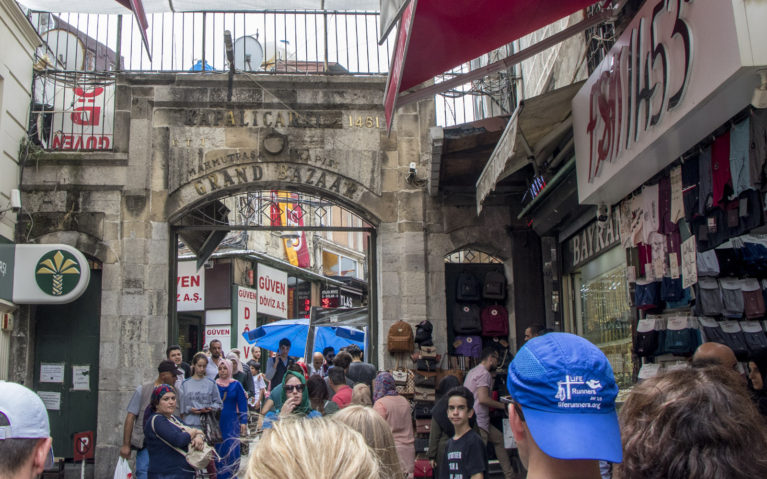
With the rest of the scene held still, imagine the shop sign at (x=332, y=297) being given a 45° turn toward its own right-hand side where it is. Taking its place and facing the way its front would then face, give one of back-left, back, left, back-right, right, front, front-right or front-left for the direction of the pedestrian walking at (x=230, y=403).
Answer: front-left

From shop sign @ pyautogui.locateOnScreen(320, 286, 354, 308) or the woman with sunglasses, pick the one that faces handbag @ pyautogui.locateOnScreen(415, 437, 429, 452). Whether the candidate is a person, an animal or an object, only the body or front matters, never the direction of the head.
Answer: the shop sign

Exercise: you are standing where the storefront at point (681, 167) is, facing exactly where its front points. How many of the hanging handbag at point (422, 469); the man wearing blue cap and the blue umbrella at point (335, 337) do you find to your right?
2

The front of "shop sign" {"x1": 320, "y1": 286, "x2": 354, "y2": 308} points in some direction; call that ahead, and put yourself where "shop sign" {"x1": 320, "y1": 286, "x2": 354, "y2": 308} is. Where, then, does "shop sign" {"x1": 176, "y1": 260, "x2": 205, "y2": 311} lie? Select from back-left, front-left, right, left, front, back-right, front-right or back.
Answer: front-right

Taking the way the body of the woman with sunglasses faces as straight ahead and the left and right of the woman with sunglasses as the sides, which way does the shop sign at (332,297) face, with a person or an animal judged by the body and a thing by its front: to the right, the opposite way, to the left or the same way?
the same way

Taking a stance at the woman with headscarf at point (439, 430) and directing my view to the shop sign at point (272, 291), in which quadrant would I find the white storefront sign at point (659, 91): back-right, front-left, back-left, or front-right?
back-right

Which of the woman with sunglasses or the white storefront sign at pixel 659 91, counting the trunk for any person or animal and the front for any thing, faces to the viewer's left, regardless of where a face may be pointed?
the white storefront sign

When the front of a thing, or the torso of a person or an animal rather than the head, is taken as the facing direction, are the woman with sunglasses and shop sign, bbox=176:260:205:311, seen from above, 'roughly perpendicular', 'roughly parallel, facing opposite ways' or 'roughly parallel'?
roughly parallel

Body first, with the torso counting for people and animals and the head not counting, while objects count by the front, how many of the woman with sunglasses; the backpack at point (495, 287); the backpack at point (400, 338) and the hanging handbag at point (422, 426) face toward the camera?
4

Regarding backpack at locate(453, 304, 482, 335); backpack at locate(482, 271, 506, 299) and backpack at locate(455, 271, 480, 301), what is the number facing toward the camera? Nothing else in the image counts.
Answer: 3

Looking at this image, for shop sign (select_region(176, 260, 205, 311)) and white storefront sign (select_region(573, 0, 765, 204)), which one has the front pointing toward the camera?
the shop sign

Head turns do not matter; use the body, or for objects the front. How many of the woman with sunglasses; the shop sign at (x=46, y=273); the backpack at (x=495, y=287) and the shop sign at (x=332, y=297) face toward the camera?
4

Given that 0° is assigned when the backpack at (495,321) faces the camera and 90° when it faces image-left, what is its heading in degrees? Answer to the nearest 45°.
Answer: approximately 0°

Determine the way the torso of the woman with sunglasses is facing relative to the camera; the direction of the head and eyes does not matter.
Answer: toward the camera

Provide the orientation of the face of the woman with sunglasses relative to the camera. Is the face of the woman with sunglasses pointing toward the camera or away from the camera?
toward the camera

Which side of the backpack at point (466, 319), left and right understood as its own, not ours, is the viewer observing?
front

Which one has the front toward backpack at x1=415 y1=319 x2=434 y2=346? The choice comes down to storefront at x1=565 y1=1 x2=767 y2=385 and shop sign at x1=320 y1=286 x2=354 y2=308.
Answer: the shop sign

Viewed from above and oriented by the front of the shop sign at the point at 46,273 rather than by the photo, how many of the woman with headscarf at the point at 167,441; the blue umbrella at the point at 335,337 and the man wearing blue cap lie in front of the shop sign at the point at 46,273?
2

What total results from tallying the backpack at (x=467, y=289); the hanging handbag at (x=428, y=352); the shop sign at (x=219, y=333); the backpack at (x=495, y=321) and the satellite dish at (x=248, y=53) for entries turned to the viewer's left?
0

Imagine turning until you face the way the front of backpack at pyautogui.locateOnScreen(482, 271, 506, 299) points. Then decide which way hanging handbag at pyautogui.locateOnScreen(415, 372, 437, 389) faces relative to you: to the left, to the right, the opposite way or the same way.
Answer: the same way
